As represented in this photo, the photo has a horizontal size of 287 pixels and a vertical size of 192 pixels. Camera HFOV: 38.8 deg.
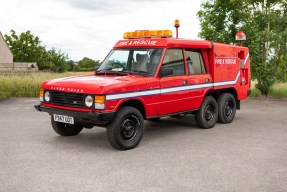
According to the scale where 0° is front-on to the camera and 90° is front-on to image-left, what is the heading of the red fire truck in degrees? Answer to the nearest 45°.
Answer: approximately 45°
